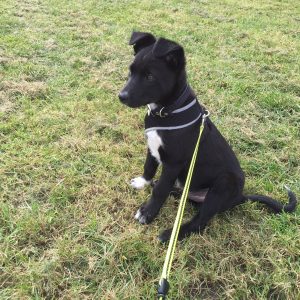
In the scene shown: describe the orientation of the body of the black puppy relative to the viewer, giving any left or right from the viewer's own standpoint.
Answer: facing the viewer and to the left of the viewer
